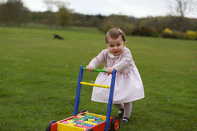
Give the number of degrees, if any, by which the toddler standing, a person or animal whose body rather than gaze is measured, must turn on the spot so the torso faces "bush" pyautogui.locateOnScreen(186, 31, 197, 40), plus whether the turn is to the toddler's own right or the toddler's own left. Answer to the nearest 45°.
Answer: approximately 135° to the toddler's own right

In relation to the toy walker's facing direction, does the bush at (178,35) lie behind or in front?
behind

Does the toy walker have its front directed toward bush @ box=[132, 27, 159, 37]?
no

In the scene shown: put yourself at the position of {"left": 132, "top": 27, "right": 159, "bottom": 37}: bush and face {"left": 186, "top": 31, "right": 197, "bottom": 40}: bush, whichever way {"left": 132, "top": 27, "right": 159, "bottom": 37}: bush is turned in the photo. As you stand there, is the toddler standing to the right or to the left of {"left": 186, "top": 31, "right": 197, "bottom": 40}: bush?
right

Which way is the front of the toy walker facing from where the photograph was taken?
facing the viewer and to the left of the viewer

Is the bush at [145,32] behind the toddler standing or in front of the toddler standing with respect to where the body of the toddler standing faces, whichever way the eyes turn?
behind

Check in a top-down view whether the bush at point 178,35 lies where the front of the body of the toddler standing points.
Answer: no

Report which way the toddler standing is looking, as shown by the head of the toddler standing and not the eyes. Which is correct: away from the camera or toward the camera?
toward the camera
